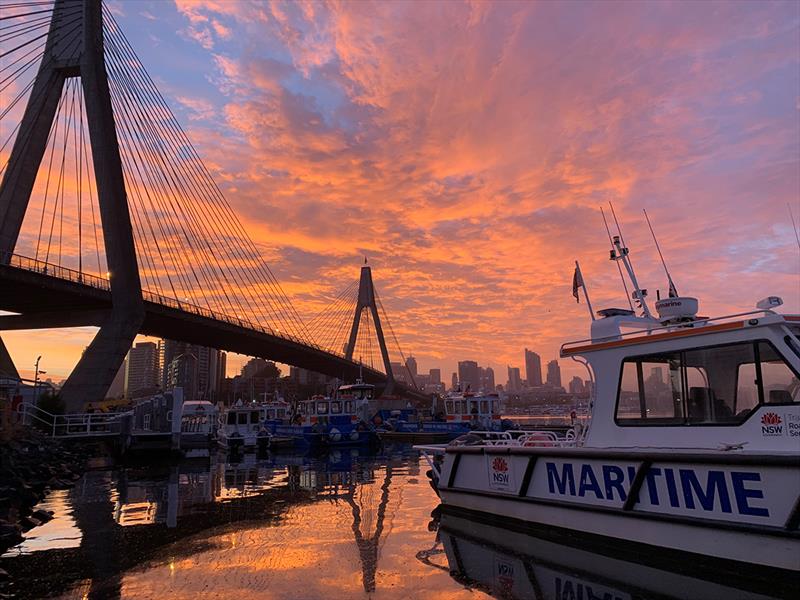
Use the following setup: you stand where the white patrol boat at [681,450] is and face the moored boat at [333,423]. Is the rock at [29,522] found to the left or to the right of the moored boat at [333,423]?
left

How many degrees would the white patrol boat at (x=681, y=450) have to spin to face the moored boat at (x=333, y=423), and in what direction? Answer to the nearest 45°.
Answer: approximately 180°

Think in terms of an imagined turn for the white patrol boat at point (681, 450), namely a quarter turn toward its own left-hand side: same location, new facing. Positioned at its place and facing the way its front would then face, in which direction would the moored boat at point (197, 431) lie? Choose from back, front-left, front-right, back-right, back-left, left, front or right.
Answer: left

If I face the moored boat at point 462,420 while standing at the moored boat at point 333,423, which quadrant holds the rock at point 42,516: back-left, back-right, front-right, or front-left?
back-right
